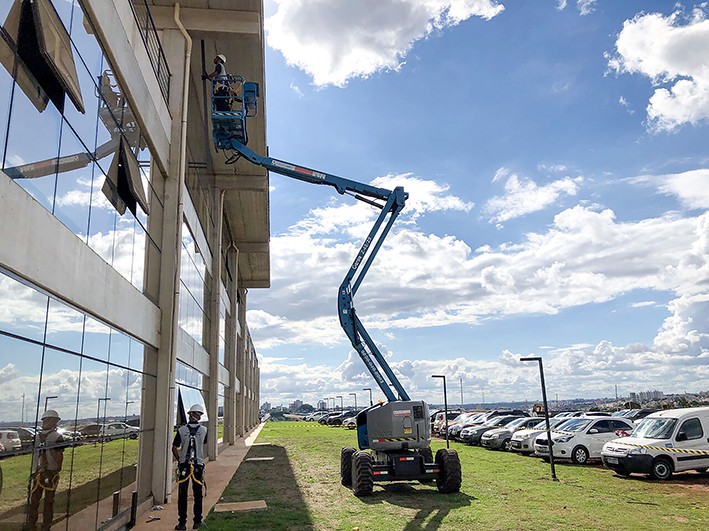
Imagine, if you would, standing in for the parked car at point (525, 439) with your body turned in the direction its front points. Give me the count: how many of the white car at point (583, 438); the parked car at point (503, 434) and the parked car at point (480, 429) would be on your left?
1

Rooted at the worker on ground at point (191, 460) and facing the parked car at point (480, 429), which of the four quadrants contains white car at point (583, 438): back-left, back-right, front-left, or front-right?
front-right

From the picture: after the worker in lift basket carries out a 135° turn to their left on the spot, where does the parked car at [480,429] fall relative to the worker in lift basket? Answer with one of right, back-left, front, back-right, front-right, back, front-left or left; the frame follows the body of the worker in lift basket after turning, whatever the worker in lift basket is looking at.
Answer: left

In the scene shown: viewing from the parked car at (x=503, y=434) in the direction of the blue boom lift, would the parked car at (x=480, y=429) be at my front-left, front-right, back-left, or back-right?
back-right

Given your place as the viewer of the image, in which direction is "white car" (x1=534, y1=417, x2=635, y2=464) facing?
facing the viewer and to the left of the viewer

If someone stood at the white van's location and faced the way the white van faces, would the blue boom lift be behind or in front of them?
in front

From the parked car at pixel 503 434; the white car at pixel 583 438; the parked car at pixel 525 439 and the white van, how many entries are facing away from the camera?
0

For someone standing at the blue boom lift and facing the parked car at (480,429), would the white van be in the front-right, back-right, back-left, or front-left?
front-right

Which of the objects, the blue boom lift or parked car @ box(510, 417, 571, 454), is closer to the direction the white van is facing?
the blue boom lift

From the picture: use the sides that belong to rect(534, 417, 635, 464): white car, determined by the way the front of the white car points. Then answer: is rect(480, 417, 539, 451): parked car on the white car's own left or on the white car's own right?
on the white car's own right

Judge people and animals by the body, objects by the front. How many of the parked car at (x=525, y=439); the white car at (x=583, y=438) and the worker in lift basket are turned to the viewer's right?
0

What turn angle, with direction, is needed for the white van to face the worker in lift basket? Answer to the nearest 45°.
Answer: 0° — it already faces them

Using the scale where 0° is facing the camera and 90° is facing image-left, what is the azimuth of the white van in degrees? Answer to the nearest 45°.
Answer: approximately 45°

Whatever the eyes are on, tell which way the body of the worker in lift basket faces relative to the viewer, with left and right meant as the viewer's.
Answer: facing to the left of the viewer

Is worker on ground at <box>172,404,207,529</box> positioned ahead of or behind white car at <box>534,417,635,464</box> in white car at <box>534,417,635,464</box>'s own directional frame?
ahead
